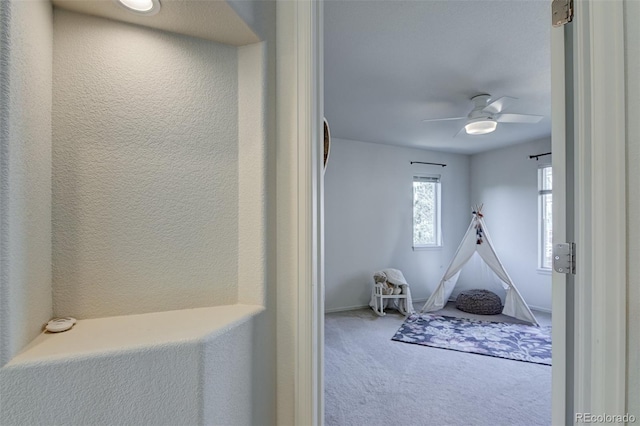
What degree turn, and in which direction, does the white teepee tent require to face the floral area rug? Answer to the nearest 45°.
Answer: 0° — it already faces it

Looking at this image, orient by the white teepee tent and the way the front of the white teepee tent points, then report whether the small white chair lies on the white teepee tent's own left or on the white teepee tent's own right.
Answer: on the white teepee tent's own right

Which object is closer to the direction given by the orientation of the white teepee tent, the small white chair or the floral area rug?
the floral area rug

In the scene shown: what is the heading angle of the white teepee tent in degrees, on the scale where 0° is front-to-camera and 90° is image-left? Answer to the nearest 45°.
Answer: approximately 0°
